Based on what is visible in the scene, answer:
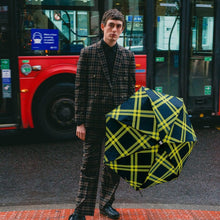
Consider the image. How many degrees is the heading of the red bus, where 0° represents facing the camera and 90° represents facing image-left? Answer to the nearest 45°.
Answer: approximately 90°

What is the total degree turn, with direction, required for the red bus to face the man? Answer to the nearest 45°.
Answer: approximately 90° to its left
